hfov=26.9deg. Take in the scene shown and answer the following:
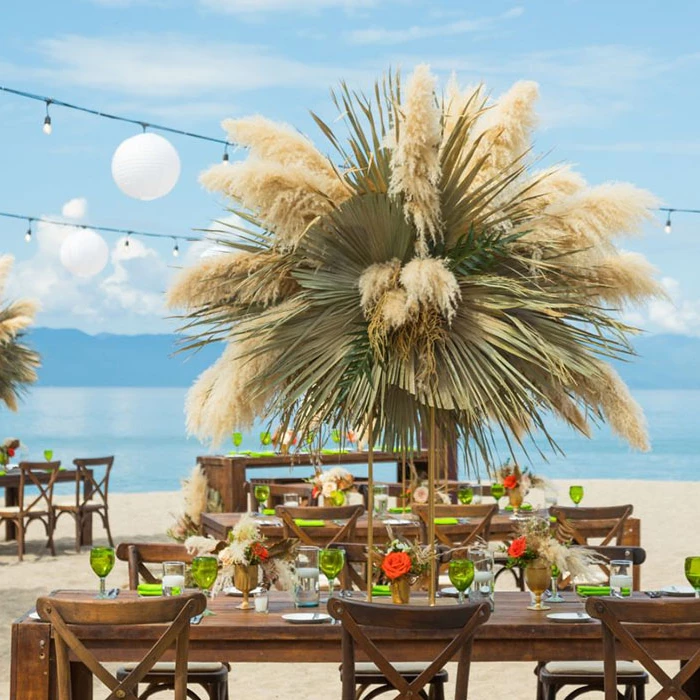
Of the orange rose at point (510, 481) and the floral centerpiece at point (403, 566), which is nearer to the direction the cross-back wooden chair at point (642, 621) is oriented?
the orange rose

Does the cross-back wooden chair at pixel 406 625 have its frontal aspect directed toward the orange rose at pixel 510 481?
yes

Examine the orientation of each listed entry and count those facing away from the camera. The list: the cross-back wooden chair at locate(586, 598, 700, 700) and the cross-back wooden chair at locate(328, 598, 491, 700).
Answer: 2

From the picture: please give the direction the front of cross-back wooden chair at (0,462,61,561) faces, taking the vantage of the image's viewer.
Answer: facing away from the viewer and to the left of the viewer

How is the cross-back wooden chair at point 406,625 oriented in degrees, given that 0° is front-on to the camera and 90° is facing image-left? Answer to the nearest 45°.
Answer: approximately 180°

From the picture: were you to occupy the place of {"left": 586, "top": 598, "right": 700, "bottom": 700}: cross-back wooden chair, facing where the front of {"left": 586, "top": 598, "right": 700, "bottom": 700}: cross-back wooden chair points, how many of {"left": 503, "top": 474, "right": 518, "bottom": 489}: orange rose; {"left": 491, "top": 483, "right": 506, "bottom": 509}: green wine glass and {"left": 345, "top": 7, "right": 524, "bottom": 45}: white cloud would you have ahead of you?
3

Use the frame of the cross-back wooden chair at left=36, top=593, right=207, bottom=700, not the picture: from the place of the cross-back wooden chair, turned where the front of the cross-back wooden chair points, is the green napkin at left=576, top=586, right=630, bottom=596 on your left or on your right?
on your right

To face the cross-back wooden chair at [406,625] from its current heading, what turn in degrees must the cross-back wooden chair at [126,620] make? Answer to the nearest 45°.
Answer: approximately 90° to its right

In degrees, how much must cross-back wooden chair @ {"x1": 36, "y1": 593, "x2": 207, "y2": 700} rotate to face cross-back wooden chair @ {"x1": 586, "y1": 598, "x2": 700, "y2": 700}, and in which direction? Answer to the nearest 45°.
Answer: approximately 90° to its right

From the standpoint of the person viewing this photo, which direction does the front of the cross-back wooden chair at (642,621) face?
facing away from the viewer

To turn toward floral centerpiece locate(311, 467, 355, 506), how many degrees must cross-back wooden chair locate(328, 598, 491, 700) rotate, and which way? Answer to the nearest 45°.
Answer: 0° — it already faces it
